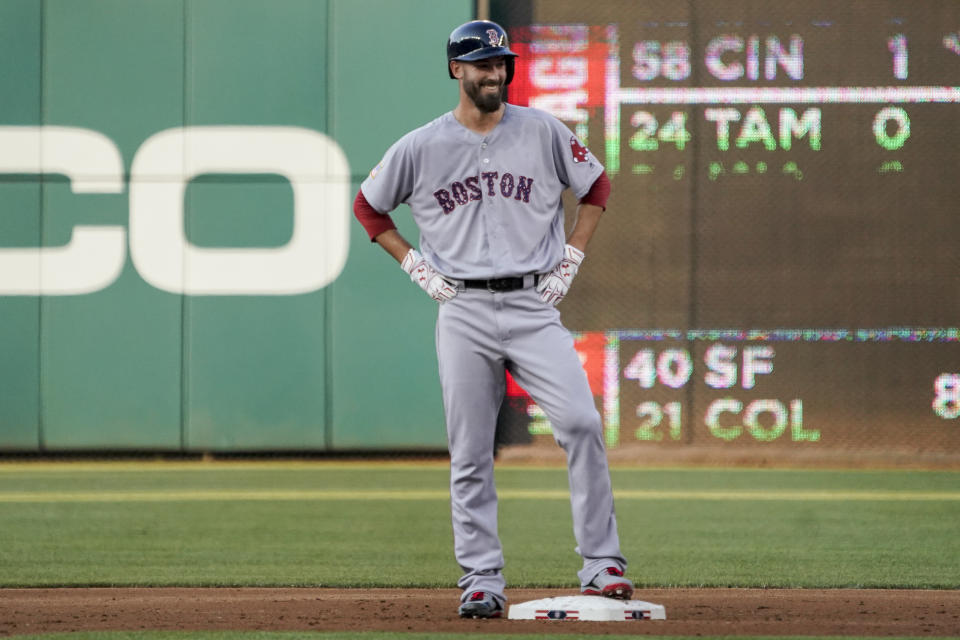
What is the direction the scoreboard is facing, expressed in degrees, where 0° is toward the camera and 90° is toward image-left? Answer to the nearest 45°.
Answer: approximately 0°

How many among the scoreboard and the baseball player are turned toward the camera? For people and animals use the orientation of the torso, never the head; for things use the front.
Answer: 2

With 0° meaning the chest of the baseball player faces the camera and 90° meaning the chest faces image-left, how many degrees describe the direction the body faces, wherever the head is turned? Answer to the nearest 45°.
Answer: approximately 0°

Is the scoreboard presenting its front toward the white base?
yes

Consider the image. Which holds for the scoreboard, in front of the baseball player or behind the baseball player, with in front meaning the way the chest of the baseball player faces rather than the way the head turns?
behind

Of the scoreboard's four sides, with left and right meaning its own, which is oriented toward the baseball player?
front
